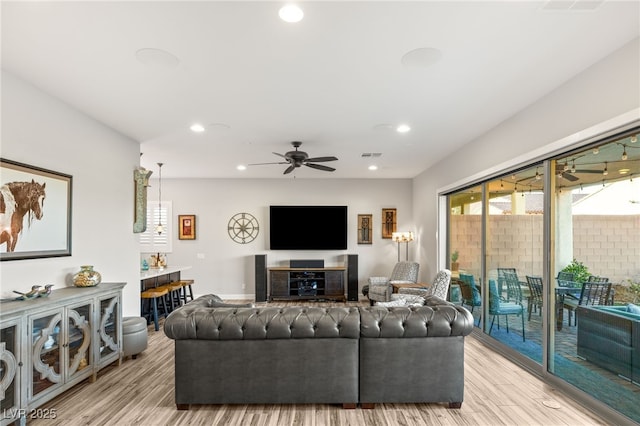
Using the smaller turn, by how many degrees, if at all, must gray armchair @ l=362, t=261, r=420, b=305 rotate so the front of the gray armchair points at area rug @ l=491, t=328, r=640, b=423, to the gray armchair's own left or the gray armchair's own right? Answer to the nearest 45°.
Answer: approximately 45° to the gray armchair's own left

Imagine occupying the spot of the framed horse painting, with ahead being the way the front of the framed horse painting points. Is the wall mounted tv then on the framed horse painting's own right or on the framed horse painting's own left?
on the framed horse painting's own left

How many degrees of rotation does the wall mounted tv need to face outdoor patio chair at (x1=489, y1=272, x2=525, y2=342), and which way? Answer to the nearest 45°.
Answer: approximately 45° to its left

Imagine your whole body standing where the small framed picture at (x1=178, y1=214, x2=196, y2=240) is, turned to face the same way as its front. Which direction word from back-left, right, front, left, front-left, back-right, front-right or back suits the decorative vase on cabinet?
front

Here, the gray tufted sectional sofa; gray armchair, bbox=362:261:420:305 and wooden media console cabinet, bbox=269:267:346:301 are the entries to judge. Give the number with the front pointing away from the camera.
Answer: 1

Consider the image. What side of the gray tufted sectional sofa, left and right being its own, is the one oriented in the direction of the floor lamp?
front

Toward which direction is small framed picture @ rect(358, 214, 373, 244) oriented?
toward the camera

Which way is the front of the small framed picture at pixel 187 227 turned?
toward the camera

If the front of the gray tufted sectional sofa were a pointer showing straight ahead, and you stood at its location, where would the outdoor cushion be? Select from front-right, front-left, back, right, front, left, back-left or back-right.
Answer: right

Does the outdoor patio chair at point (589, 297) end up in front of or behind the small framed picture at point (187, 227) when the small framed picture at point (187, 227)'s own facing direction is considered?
in front

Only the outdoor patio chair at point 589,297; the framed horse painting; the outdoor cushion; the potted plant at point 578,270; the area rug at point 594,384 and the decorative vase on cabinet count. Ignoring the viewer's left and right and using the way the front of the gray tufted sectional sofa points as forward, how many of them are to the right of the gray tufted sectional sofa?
4

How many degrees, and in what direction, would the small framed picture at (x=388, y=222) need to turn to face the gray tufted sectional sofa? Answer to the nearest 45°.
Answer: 0° — it already faces it

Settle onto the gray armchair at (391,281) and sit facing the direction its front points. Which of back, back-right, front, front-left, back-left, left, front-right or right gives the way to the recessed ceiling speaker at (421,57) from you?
front-left

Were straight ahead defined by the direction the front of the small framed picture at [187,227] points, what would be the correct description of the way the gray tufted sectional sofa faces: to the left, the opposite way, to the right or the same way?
the opposite way

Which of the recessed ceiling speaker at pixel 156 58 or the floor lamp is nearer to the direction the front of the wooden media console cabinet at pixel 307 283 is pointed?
the recessed ceiling speaker

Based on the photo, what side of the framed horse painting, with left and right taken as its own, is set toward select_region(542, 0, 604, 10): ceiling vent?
front

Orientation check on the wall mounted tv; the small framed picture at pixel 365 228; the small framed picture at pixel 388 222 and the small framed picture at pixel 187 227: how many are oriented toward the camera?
4
